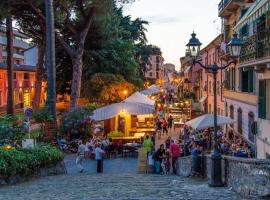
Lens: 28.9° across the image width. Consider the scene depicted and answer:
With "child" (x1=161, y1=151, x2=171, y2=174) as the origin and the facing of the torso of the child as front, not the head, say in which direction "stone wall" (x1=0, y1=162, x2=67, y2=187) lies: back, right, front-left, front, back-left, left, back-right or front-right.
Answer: right
